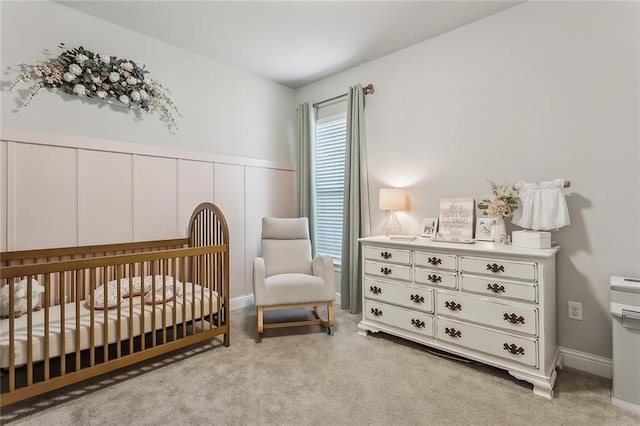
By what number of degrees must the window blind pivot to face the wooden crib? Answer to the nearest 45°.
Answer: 0° — it already faces it

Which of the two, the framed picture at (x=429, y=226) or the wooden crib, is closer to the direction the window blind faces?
the wooden crib

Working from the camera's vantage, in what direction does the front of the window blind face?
facing the viewer and to the left of the viewer

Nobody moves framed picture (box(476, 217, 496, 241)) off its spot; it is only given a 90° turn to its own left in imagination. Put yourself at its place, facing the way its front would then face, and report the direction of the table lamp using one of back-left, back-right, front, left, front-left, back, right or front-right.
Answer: back

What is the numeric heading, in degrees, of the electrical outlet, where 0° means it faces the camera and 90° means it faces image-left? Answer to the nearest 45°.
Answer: approximately 0°

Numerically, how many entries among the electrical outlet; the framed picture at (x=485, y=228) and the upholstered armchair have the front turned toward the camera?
3

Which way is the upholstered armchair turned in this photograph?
toward the camera

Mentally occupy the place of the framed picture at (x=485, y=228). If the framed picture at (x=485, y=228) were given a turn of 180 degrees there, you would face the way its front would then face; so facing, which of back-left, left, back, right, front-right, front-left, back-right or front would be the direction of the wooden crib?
back-left

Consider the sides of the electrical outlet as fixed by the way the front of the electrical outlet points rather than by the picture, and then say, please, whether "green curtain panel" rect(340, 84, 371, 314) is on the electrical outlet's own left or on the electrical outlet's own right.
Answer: on the electrical outlet's own right
